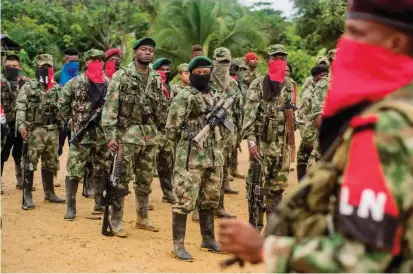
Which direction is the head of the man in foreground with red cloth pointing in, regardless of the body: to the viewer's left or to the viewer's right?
to the viewer's left

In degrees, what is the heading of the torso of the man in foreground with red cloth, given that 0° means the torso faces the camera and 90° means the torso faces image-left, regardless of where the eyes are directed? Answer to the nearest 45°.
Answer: approximately 90°
